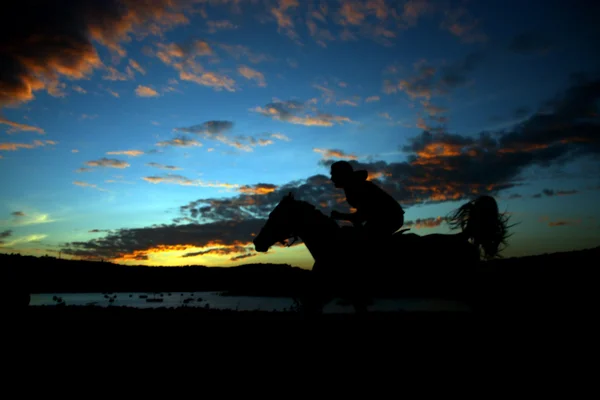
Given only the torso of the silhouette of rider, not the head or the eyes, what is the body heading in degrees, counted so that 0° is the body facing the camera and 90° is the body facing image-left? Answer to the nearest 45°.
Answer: approximately 90°

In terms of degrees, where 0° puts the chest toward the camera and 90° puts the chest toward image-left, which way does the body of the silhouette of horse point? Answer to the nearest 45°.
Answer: approximately 90°
